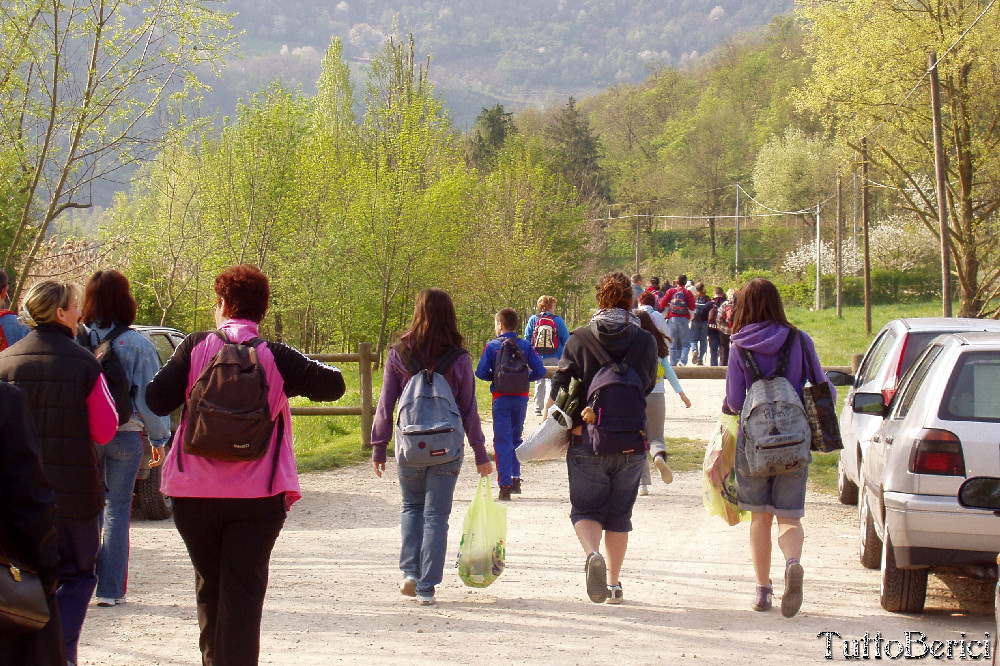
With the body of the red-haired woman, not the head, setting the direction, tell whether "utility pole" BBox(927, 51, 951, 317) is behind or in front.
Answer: in front

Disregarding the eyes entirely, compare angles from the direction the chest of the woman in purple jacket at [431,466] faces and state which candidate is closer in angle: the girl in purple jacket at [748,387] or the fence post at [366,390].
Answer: the fence post

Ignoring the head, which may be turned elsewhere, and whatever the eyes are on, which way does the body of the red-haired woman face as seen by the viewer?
away from the camera

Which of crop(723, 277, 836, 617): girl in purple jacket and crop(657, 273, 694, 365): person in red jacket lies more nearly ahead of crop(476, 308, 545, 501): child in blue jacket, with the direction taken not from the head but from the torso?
the person in red jacket

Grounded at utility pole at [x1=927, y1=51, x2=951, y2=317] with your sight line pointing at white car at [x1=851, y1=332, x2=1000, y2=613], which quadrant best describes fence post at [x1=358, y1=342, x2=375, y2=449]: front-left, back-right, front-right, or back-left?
front-right

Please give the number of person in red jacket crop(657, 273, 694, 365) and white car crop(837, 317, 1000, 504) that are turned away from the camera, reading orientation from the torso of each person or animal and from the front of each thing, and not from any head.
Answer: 2

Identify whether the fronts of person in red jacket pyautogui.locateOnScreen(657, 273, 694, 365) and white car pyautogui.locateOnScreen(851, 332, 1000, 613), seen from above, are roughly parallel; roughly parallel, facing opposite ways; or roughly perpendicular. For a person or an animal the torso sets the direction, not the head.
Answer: roughly parallel

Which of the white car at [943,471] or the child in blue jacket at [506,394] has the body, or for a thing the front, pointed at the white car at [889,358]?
the white car at [943,471]

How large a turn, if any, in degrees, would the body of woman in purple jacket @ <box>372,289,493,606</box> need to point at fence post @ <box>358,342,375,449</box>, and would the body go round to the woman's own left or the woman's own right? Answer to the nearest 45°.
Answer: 0° — they already face it

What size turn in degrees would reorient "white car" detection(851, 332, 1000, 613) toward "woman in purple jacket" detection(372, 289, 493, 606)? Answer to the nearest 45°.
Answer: approximately 90° to its left

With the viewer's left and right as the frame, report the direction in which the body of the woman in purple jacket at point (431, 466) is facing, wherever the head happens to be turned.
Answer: facing away from the viewer

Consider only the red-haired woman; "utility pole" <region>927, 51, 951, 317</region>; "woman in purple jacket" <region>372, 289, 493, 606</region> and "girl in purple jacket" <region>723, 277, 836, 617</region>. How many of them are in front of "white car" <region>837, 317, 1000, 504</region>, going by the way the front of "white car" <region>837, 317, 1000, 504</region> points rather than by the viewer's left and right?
1

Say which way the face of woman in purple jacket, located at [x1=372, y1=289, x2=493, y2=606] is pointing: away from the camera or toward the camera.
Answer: away from the camera

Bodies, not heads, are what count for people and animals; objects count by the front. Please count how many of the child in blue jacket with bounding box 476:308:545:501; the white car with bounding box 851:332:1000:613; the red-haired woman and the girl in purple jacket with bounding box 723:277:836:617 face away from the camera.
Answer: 4

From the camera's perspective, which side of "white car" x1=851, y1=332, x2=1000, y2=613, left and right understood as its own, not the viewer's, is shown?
back

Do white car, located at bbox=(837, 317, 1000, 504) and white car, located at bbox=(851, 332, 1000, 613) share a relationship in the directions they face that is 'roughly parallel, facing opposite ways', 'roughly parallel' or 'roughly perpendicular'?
roughly parallel

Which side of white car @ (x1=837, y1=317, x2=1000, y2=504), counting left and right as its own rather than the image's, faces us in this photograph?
back
